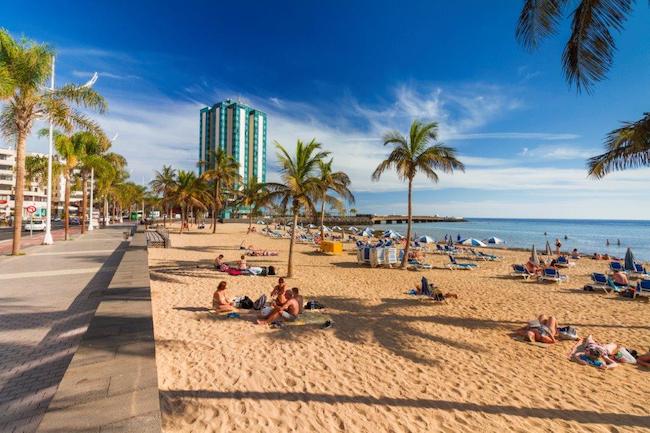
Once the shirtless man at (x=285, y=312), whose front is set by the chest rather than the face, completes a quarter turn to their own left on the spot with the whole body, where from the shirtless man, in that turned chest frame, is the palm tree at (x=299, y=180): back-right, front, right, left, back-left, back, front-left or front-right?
back

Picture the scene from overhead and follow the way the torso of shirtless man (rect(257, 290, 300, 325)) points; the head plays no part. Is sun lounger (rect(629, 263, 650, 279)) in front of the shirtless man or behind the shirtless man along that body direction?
behind

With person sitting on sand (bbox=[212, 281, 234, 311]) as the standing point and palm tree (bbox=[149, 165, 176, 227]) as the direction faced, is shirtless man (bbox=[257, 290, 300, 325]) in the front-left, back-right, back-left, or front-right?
back-right

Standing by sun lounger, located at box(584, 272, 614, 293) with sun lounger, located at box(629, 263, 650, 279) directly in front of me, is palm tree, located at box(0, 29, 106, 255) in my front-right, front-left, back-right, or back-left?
back-left

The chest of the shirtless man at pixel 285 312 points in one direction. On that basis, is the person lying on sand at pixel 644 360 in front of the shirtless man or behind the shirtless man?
behind

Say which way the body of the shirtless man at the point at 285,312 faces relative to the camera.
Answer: to the viewer's left

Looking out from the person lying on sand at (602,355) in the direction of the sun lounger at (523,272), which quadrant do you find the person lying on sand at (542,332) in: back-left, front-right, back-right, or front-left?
front-left

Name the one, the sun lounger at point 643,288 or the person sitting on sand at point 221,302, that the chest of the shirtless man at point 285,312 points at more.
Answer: the person sitting on sand

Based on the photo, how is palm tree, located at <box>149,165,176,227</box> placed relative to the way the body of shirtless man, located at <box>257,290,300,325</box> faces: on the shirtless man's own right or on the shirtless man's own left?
on the shirtless man's own right

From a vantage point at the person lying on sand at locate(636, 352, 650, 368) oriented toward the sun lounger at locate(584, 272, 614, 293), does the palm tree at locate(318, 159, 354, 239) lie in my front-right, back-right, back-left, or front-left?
front-left

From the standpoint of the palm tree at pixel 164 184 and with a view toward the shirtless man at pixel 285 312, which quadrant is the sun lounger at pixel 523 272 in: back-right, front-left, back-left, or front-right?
front-left

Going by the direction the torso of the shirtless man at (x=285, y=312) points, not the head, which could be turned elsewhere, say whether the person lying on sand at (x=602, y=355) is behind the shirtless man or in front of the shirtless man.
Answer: behind

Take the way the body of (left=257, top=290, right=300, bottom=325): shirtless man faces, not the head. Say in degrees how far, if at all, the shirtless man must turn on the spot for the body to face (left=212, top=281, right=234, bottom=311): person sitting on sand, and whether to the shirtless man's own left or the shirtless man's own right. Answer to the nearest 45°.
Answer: approximately 45° to the shirtless man's own right
